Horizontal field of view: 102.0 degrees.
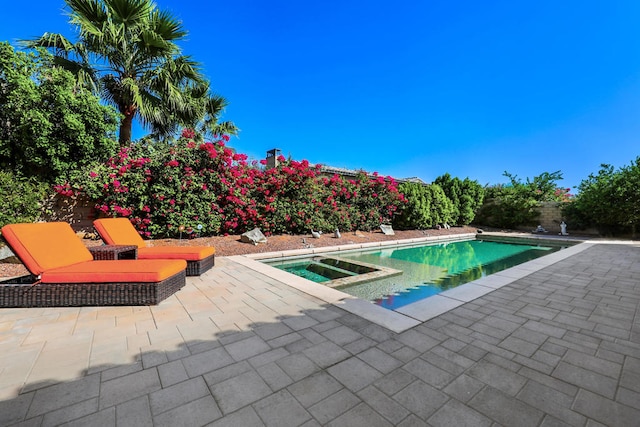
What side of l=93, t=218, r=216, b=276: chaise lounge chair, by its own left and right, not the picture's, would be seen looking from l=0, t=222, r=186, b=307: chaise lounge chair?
right

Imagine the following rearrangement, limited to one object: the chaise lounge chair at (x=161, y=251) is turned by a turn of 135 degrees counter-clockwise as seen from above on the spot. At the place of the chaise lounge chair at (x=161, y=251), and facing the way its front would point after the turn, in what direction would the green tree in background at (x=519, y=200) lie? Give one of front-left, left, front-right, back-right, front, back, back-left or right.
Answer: right

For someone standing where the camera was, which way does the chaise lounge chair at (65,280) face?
facing the viewer and to the right of the viewer

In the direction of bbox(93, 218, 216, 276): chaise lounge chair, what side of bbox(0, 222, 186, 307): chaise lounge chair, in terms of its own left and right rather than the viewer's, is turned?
left

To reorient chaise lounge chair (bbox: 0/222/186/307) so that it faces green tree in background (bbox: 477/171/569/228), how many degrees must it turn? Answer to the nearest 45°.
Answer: approximately 45° to its left

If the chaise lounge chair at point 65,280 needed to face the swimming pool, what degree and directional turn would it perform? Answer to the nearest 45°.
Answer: approximately 45° to its left

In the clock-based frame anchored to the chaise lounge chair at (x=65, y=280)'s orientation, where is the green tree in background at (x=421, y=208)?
The green tree in background is roughly at 10 o'clock from the chaise lounge chair.

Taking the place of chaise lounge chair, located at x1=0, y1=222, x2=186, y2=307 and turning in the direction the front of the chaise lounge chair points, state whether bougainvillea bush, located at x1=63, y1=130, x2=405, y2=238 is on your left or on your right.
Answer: on your left

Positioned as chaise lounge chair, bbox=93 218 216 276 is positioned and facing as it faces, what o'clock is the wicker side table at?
The wicker side table is roughly at 4 o'clock from the chaise lounge chair.

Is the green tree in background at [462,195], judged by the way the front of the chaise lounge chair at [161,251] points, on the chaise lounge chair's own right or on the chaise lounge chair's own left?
on the chaise lounge chair's own left

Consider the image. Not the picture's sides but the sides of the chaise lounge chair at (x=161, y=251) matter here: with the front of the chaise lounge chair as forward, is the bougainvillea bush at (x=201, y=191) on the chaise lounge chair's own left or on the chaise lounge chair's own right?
on the chaise lounge chair's own left

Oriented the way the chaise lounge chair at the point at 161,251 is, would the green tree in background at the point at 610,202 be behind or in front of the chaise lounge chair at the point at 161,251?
in front

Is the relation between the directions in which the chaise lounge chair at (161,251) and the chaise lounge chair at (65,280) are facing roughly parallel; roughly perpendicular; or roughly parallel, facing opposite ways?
roughly parallel

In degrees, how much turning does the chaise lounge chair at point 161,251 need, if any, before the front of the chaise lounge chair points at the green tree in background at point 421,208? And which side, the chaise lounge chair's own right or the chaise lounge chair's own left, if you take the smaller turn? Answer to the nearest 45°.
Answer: approximately 45° to the chaise lounge chair's own left

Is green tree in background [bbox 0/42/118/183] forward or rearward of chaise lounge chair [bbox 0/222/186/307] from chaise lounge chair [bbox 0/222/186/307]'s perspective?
rearward
